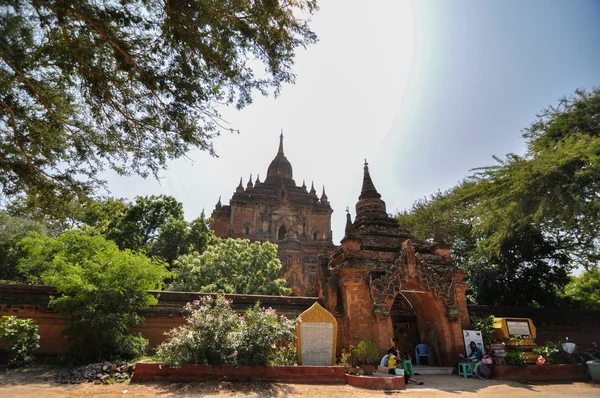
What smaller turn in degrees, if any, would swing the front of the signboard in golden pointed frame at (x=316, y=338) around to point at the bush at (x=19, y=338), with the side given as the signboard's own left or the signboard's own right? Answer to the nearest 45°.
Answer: approximately 90° to the signboard's own right

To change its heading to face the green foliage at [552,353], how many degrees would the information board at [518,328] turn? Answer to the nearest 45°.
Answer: approximately 135° to its left

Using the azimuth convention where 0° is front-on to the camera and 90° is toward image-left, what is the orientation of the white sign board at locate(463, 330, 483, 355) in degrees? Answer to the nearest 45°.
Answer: approximately 0°

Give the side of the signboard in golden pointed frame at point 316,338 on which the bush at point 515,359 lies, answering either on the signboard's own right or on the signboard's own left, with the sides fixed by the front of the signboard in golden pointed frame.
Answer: on the signboard's own left

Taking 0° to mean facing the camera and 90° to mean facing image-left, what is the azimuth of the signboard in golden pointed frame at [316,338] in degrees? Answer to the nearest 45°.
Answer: approximately 0°
